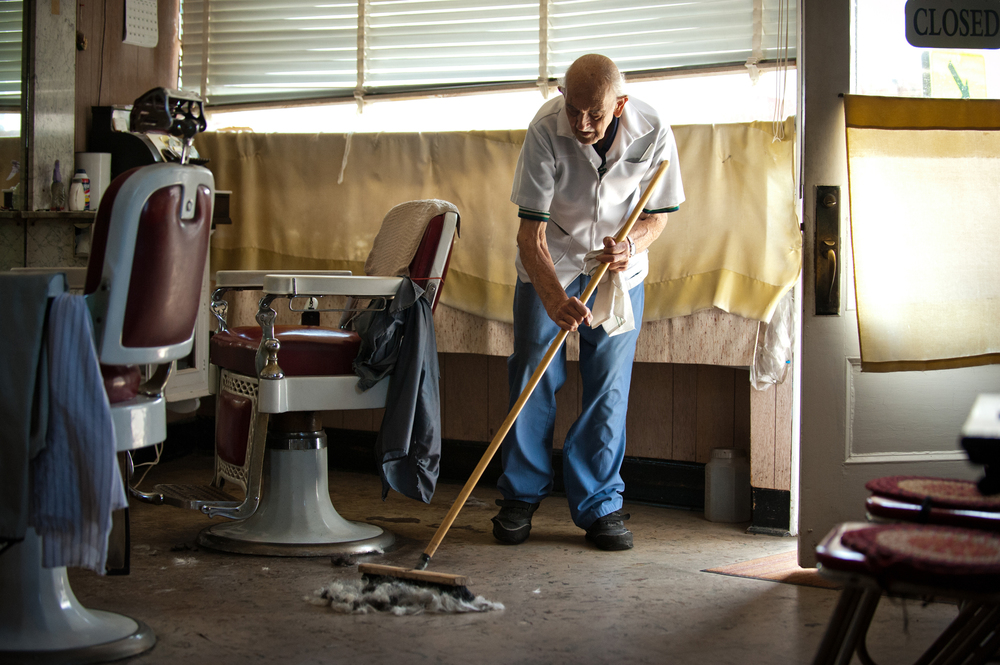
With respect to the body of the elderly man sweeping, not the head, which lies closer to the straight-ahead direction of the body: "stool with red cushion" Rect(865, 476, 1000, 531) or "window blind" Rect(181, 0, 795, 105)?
the stool with red cushion

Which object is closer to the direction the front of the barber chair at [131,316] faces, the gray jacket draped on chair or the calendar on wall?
the calendar on wall

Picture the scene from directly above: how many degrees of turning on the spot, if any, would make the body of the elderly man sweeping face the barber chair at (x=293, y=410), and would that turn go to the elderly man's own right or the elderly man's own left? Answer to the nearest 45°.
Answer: approximately 90° to the elderly man's own right

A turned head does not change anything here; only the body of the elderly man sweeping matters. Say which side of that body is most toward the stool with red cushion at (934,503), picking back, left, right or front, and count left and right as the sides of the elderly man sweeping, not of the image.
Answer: front

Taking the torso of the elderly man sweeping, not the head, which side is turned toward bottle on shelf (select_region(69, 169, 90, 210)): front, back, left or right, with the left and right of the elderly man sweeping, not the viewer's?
right

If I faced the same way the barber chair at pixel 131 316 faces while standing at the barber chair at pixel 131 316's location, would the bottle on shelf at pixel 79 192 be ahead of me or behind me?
ahead

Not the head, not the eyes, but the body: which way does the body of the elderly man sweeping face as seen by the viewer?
toward the camera

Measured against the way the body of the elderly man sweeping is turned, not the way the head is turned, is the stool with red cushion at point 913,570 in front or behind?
in front

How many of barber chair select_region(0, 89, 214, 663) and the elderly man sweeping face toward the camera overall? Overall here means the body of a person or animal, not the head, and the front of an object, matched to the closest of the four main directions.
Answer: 1

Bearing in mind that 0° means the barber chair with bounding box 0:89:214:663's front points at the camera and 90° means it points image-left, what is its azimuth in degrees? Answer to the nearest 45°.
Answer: approximately 135°

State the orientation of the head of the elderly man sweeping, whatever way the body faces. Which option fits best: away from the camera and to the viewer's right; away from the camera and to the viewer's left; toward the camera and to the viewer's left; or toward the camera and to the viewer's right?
toward the camera and to the viewer's left
